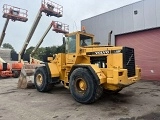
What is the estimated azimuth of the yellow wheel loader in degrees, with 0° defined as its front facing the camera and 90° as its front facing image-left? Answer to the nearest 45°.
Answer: approximately 135°

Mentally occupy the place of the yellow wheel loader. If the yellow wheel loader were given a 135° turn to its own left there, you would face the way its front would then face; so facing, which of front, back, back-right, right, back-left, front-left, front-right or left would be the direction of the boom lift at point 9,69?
back-right
